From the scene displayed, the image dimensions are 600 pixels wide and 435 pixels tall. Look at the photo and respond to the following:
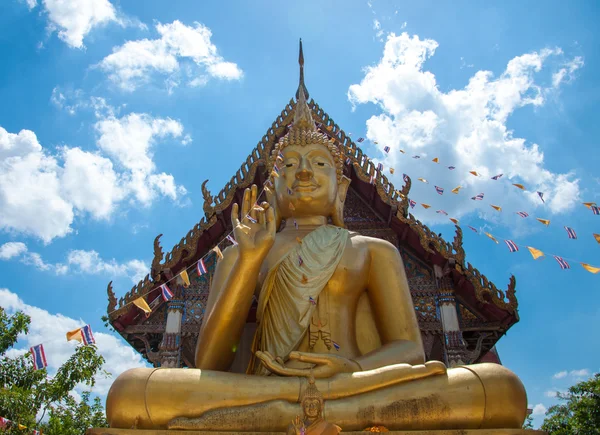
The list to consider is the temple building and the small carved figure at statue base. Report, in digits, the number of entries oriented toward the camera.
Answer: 2

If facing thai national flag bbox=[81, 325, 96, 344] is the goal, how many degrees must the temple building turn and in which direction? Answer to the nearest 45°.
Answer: approximately 45° to its right

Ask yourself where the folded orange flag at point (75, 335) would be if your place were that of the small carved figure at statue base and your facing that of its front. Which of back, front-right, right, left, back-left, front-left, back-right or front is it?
back-right

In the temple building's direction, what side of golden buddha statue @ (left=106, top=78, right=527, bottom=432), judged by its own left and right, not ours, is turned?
back

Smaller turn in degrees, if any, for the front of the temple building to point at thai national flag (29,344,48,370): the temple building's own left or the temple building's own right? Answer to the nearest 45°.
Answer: approximately 45° to the temple building's own right

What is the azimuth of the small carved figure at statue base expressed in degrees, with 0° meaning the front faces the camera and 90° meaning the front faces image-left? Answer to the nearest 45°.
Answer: approximately 0°
